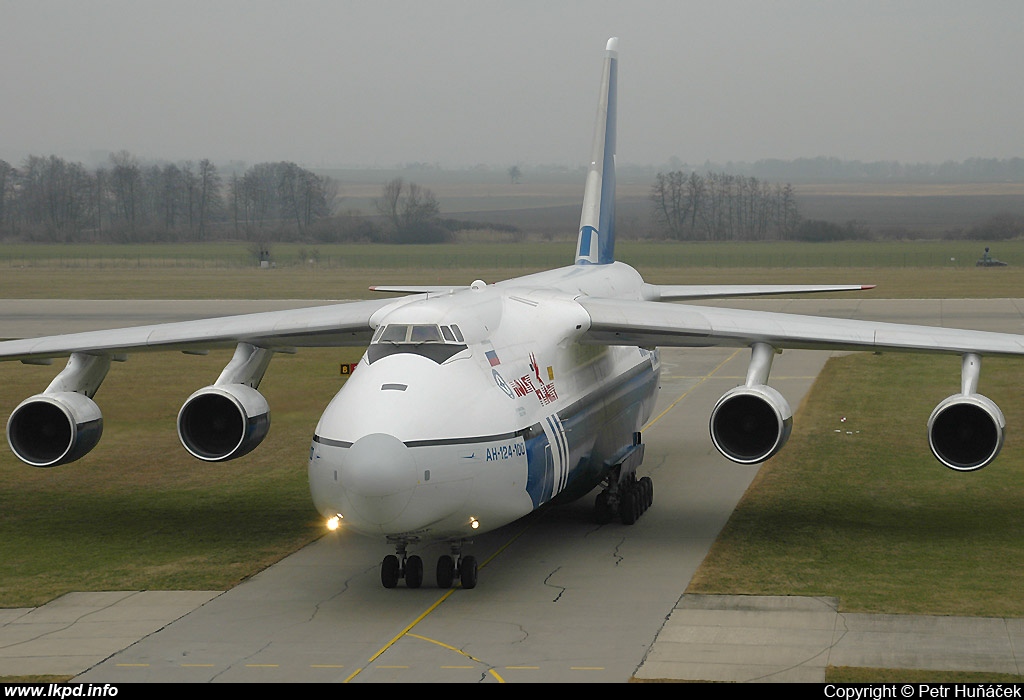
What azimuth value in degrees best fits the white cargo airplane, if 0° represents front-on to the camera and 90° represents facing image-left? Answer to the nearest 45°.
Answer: approximately 0°
